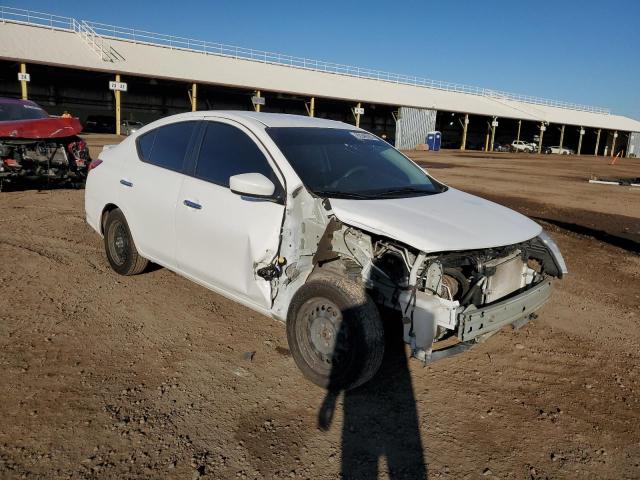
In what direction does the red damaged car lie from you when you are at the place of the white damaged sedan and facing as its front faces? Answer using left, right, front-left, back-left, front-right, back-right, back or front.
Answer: back

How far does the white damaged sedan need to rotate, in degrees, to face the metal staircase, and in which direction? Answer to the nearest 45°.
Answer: approximately 180°

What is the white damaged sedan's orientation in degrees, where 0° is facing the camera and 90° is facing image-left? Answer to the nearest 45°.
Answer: approximately 315°
